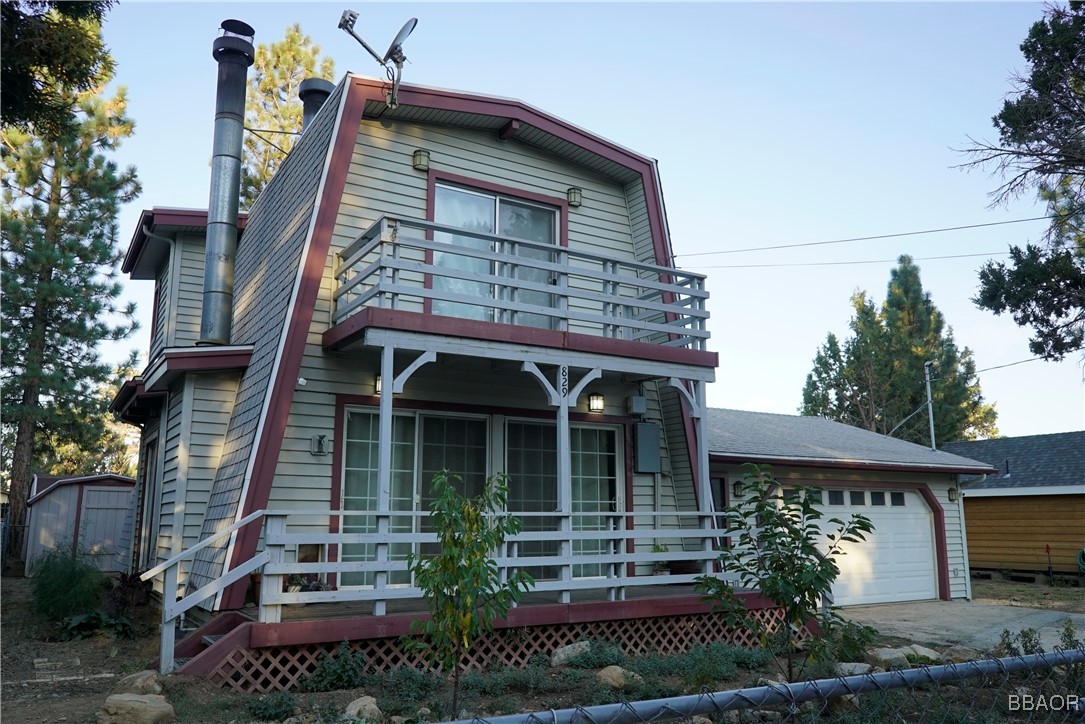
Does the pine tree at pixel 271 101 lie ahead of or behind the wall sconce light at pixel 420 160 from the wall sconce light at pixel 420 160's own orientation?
behind

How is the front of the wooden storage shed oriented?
toward the camera

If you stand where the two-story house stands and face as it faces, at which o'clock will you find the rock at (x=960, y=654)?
The rock is roughly at 11 o'clock from the two-story house.

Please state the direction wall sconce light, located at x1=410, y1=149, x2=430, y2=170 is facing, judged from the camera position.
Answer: facing the viewer and to the right of the viewer

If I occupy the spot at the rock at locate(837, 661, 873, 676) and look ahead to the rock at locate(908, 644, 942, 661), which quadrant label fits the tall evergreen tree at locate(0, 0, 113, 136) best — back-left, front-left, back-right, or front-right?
back-left

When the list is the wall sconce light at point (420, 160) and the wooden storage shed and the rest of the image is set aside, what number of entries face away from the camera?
0

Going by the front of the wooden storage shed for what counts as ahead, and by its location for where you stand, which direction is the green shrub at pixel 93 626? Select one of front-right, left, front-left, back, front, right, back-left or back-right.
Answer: front

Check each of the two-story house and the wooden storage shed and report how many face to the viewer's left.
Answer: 0

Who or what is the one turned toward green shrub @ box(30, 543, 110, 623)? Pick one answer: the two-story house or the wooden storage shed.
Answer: the wooden storage shed

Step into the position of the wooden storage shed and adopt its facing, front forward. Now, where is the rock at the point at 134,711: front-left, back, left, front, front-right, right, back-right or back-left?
front

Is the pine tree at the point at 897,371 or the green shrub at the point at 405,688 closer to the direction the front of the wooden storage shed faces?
the green shrub

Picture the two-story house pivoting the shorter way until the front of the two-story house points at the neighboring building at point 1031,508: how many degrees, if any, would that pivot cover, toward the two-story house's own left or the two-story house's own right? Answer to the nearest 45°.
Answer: approximately 90° to the two-story house's own left
